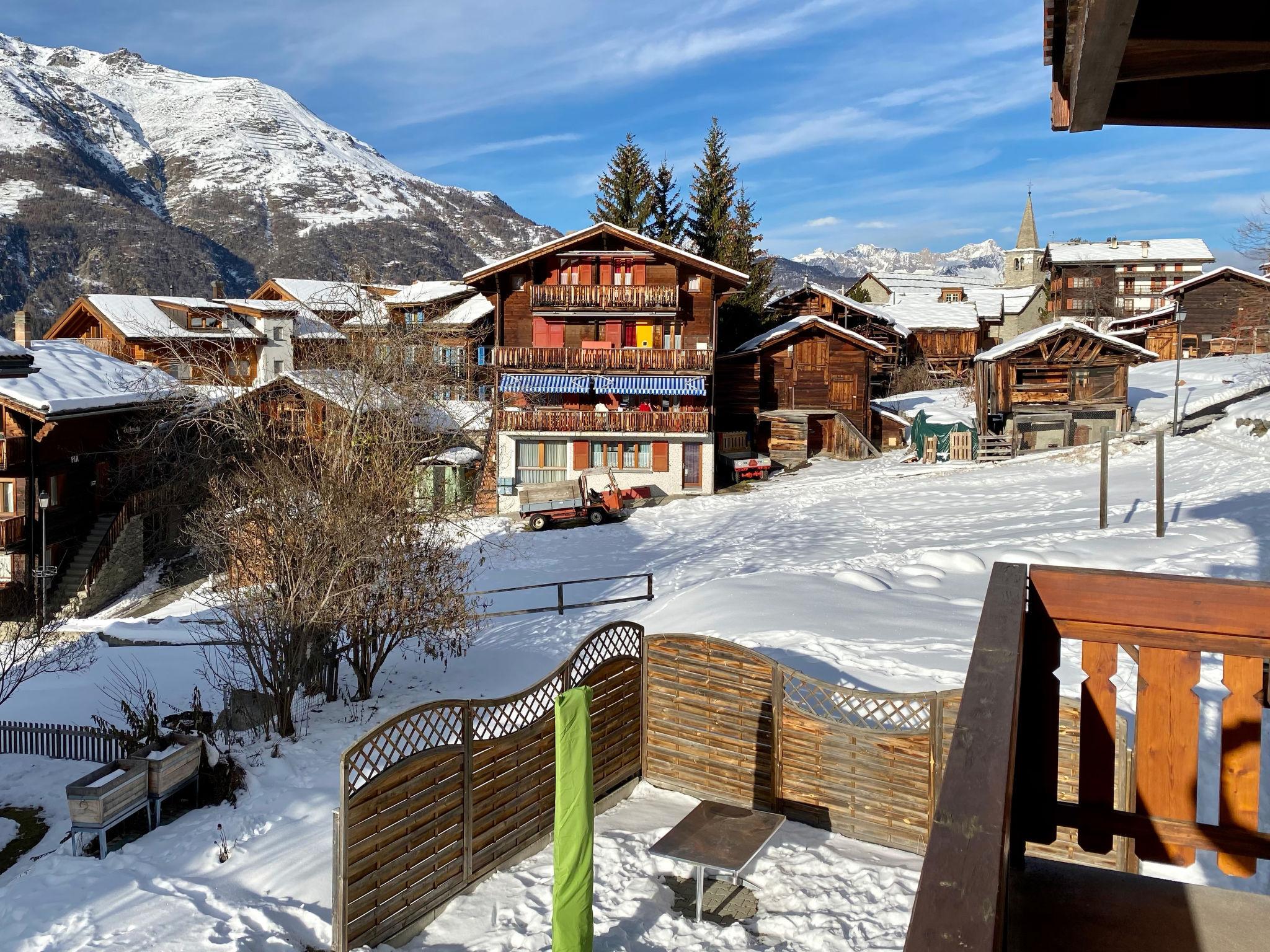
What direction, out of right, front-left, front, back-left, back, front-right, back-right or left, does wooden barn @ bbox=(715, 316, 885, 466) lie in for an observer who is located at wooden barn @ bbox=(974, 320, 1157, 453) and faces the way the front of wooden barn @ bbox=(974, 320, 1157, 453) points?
right

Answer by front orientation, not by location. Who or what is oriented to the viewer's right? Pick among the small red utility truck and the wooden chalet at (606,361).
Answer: the small red utility truck

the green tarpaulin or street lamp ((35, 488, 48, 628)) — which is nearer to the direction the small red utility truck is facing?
the green tarpaulin

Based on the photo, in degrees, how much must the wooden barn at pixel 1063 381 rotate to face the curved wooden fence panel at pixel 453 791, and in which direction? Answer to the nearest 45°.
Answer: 0° — it already faces it

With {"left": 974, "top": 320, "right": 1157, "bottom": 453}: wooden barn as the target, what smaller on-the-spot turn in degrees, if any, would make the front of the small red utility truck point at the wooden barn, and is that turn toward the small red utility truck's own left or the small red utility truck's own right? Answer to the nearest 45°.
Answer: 0° — it already faces it

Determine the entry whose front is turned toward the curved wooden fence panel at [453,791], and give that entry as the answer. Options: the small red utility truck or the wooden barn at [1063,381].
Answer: the wooden barn

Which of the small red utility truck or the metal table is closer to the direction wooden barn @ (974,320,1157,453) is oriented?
the metal table

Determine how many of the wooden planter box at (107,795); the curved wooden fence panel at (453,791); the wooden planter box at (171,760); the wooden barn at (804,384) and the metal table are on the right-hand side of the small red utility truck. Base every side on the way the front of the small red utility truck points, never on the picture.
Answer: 4

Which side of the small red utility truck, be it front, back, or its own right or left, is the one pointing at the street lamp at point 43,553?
back

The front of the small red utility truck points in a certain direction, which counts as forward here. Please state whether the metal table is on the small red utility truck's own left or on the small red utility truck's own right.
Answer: on the small red utility truck's own right

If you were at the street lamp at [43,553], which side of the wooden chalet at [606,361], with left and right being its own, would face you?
right

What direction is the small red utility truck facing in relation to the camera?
to the viewer's right

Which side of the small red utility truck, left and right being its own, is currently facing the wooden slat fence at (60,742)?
right

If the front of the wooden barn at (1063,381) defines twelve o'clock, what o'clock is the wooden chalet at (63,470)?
The wooden chalet is roughly at 2 o'clock from the wooden barn.
